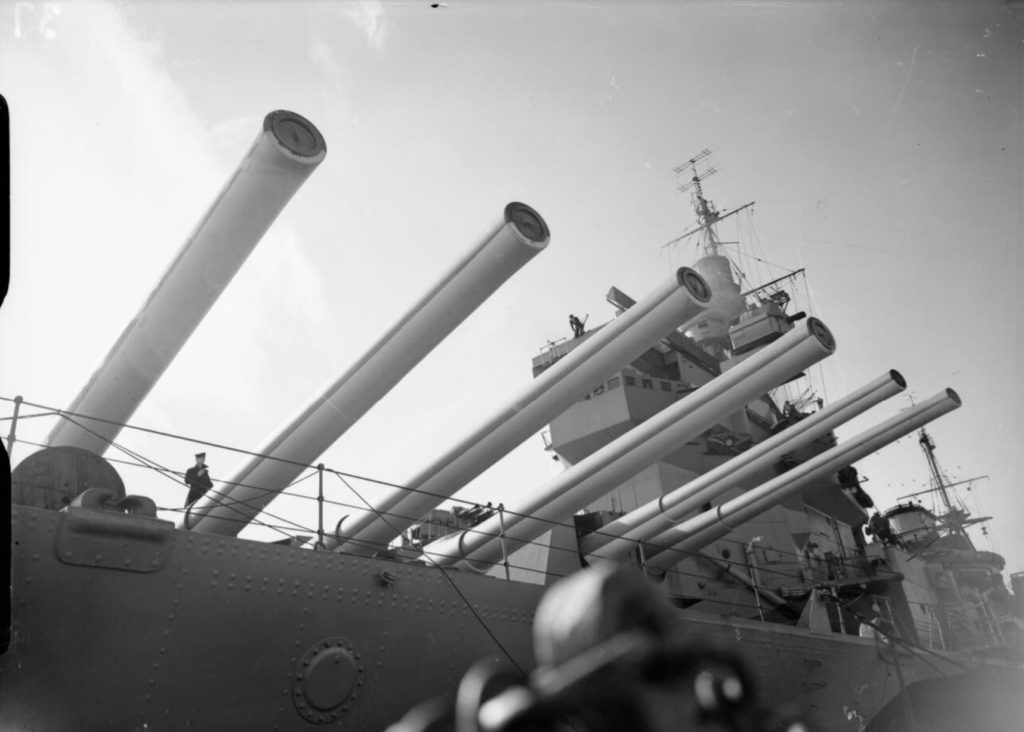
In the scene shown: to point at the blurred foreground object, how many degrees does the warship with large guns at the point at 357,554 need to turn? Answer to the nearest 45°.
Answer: approximately 45° to its left
